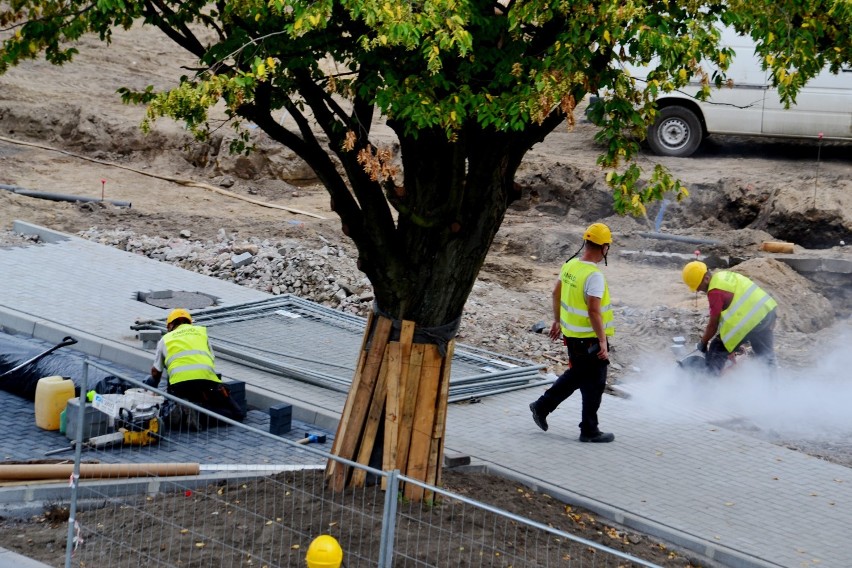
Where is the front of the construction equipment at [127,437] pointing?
to the viewer's left

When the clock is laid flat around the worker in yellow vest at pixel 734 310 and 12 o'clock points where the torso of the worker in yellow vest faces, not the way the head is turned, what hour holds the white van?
The white van is roughly at 3 o'clock from the worker in yellow vest.

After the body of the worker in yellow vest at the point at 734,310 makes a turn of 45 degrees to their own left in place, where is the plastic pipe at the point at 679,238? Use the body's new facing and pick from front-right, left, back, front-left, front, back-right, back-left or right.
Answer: back-right

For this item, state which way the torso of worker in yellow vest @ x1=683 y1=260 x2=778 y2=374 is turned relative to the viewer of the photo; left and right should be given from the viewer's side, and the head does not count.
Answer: facing to the left of the viewer

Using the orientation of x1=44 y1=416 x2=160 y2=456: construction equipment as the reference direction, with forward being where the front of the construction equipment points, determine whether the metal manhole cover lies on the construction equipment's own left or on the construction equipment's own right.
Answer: on the construction equipment's own right

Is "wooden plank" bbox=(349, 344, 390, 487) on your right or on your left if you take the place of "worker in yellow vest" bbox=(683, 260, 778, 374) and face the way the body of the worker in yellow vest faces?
on your left

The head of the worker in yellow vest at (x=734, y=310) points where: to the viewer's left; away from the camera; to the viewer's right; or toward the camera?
to the viewer's left

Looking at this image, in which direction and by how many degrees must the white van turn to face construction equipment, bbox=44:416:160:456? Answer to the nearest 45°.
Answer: approximately 90° to its left
